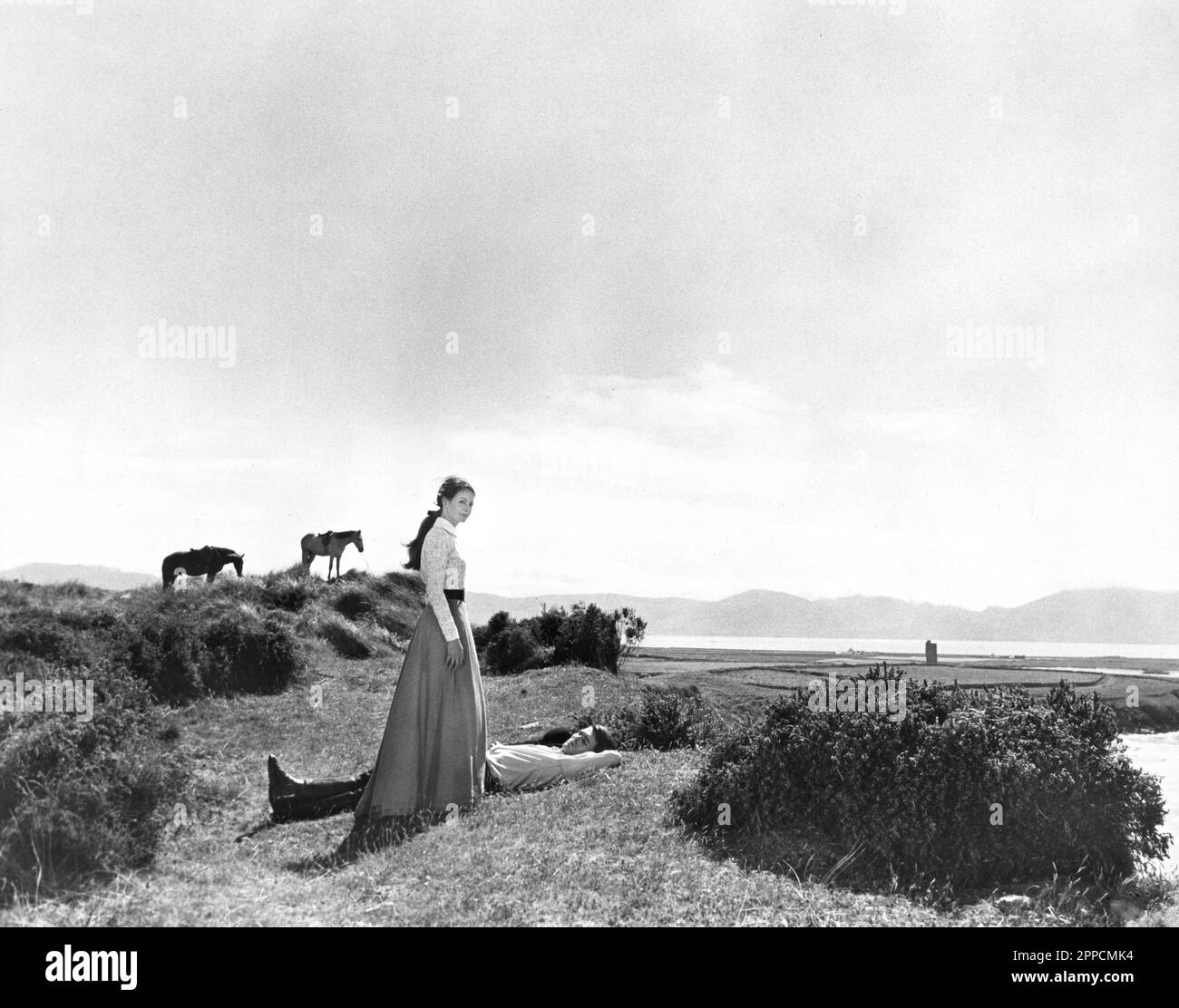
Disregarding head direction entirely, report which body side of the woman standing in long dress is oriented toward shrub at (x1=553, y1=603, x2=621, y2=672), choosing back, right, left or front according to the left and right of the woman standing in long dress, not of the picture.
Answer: left

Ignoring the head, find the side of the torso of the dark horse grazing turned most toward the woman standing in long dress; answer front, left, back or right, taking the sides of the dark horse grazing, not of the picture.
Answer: right

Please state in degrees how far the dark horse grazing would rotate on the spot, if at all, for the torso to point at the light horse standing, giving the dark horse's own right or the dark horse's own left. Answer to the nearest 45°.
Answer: approximately 45° to the dark horse's own left

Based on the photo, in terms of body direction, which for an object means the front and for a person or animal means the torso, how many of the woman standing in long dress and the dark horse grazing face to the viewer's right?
2

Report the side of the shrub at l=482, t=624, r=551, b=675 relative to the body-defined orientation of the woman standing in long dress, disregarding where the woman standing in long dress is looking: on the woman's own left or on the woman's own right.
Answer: on the woman's own left

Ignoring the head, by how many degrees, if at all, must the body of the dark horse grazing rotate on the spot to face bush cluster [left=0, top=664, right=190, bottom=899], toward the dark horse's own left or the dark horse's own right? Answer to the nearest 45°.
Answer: approximately 90° to the dark horse's own right

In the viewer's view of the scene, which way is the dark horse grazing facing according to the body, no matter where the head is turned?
to the viewer's right

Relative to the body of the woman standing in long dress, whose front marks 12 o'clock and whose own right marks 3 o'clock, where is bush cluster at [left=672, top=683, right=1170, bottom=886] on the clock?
The bush cluster is roughly at 1 o'clock from the woman standing in long dress.

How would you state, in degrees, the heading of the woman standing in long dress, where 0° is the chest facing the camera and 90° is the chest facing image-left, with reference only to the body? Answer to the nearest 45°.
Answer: approximately 270°

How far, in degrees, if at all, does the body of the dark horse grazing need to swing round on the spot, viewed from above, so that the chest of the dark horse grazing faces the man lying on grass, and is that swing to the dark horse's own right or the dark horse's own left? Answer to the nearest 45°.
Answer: approximately 90° to the dark horse's own right
